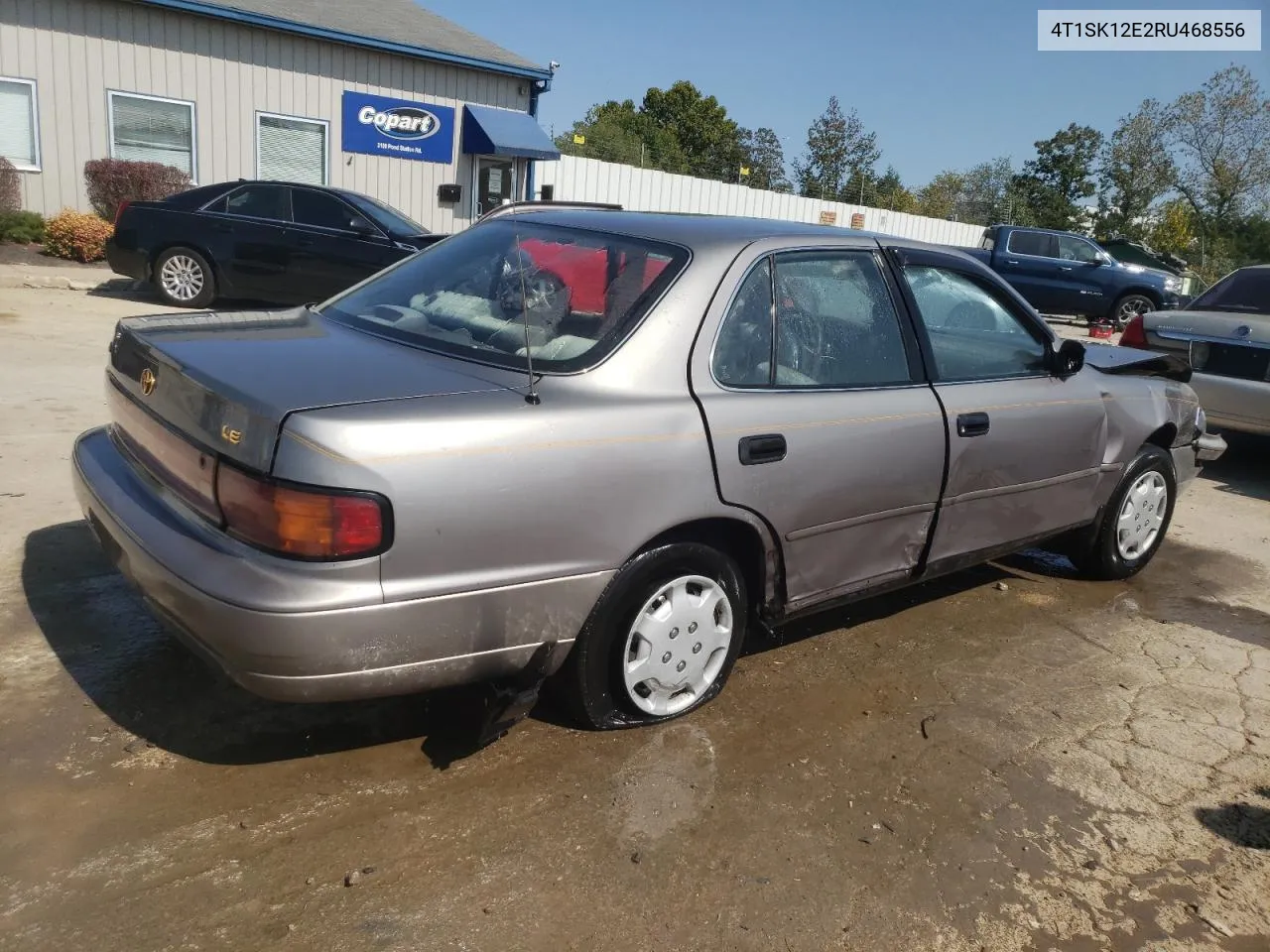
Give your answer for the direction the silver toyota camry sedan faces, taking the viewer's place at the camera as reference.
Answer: facing away from the viewer and to the right of the viewer

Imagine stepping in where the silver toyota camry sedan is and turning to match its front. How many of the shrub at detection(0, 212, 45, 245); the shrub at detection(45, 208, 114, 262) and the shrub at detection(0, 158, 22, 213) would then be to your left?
3

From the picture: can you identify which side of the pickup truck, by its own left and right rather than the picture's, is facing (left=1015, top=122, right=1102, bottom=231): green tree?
left

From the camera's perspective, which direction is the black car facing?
to the viewer's right

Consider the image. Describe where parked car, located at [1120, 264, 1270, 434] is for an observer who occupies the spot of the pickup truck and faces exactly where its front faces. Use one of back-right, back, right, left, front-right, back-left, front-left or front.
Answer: right

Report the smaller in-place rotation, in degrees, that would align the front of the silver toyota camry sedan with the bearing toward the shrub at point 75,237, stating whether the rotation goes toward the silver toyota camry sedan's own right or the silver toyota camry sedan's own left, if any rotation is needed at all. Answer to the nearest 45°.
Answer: approximately 90° to the silver toyota camry sedan's own left

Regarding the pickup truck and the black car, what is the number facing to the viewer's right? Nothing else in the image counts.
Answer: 2

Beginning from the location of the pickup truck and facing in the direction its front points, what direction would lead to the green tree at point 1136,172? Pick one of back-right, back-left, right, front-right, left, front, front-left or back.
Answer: left

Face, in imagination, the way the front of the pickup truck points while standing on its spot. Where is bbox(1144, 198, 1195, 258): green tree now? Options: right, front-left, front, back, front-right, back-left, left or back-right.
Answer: left

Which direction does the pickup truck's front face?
to the viewer's right

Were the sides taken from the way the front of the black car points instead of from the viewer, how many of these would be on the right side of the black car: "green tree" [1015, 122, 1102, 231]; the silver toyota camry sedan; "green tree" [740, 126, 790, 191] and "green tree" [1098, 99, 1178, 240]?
1

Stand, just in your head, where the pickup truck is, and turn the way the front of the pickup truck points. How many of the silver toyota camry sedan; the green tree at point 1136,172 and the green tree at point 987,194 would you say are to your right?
1

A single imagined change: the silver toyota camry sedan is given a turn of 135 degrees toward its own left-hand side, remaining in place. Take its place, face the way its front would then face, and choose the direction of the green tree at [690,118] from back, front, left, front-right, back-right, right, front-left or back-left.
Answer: right

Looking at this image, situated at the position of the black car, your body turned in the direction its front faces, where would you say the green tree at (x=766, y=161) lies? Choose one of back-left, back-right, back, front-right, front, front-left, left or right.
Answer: front-left
